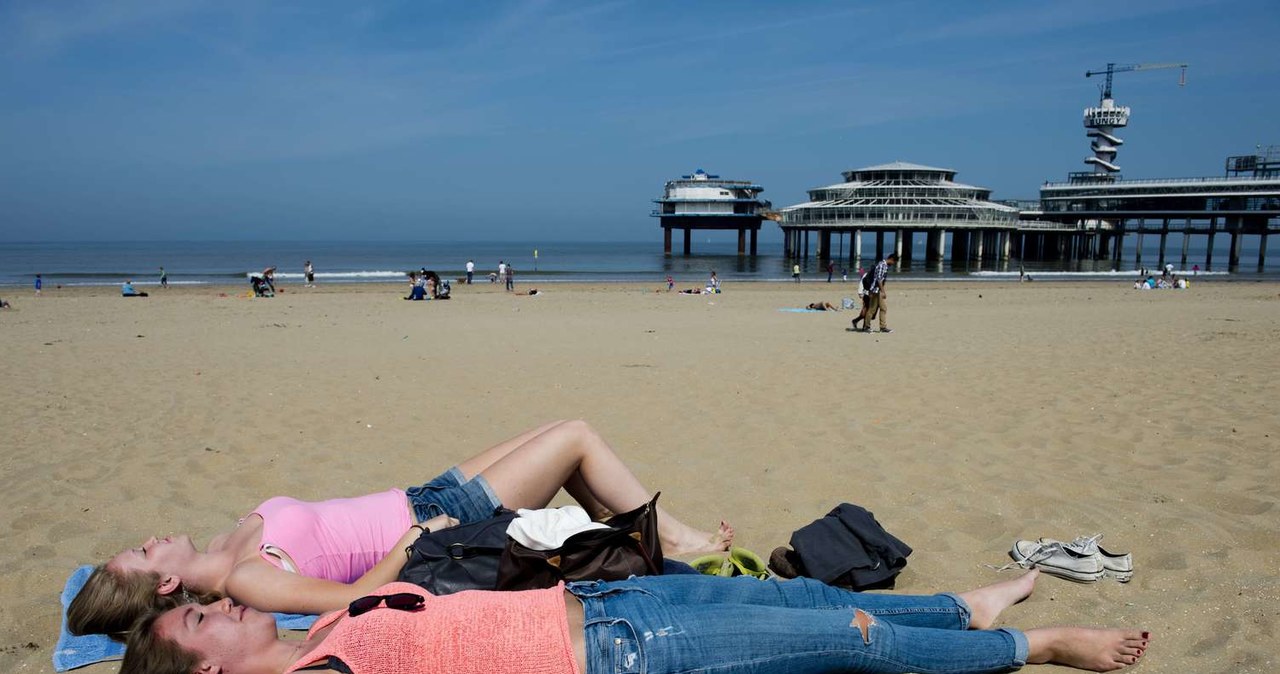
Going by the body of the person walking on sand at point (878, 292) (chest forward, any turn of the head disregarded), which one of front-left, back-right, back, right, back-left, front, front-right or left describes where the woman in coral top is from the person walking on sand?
right

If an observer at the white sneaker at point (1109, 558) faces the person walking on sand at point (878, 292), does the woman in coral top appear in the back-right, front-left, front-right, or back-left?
back-left

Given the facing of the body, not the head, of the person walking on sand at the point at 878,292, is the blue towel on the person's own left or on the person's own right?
on the person's own right

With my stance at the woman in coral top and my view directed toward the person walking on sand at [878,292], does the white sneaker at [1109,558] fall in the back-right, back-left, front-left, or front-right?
front-right
